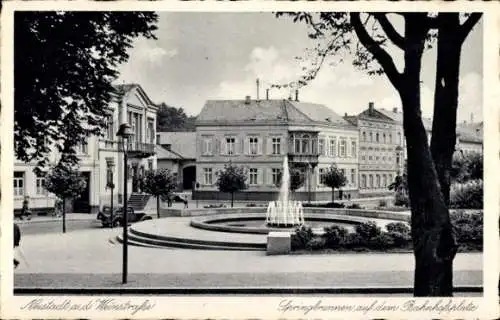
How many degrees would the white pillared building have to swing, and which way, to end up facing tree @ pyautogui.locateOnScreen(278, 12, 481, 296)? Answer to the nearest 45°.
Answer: approximately 45° to its right

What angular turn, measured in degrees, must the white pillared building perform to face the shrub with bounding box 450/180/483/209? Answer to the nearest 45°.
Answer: approximately 45° to its left

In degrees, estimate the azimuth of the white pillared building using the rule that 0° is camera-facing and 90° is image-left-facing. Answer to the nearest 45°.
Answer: approximately 315°
